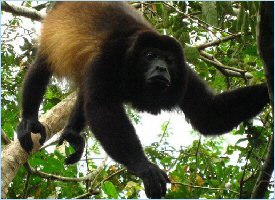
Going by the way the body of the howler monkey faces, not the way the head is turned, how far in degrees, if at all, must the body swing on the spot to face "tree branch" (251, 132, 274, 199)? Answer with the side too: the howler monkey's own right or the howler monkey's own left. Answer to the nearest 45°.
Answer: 0° — it already faces it

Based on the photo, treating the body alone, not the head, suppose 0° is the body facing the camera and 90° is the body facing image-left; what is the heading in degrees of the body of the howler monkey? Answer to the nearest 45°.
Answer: approximately 315°
